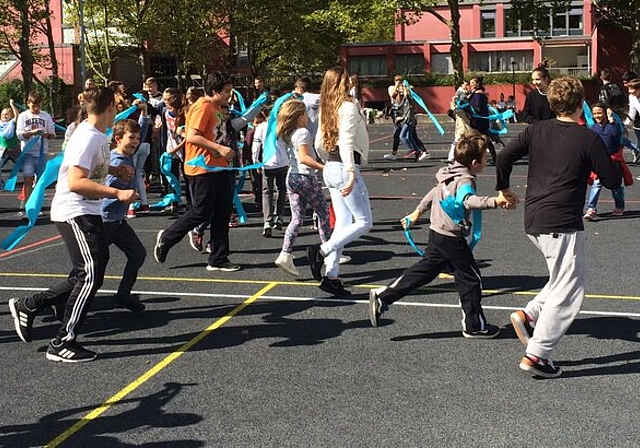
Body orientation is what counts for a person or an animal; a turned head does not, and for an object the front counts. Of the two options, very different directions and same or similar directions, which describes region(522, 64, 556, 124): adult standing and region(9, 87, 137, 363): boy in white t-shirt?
very different directions

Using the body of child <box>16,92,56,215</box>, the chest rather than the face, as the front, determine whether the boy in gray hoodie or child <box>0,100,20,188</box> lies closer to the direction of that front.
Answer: the boy in gray hoodie

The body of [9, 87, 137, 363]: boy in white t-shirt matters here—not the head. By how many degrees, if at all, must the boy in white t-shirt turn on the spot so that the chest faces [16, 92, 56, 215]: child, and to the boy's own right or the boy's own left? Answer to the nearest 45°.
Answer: approximately 90° to the boy's own left

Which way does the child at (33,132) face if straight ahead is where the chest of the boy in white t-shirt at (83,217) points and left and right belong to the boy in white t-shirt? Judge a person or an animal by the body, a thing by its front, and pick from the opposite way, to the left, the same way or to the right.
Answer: to the right

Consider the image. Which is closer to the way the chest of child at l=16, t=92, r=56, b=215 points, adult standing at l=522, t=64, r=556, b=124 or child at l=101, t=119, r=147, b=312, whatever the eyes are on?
the child

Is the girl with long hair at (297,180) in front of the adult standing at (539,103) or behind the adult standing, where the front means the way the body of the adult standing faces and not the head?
in front

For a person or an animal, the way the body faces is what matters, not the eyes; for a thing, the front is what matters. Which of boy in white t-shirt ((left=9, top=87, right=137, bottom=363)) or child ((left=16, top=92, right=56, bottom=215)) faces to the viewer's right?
the boy in white t-shirt

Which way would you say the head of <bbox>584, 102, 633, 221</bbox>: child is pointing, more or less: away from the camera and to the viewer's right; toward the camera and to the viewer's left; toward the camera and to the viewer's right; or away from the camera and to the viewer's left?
toward the camera and to the viewer's left

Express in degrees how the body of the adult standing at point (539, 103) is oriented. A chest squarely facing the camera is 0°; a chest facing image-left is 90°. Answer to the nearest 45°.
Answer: approximately 45°

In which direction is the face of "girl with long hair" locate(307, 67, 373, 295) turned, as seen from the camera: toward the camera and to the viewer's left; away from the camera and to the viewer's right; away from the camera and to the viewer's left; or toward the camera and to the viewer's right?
away from the camera and to the viewer's right

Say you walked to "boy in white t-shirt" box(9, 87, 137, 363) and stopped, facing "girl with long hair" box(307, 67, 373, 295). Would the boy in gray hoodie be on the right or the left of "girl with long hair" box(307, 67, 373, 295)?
right

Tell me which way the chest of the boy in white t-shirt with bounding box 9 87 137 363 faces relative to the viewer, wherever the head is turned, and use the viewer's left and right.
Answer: facing to the right of the viewer

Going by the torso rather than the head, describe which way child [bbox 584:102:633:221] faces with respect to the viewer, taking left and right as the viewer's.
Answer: facing the viewer and to the left of the viewer

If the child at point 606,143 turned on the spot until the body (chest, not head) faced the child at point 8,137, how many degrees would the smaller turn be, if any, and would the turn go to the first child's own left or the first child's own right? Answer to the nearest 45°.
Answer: approximately 45° to the first child's own right

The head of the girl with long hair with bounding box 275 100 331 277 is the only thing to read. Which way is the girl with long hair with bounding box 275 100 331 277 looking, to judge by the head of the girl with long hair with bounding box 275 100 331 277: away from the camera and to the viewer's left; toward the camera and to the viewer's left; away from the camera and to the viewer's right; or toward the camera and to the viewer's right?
away from the camera and to the viewer's right
